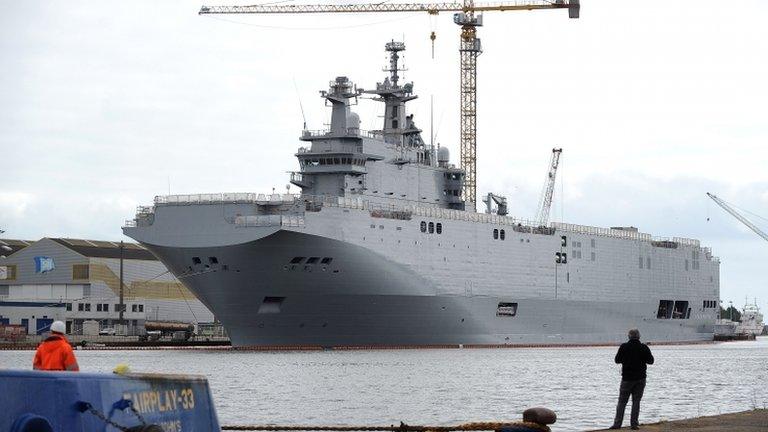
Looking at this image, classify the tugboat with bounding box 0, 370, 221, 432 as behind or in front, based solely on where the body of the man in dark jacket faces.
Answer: behind

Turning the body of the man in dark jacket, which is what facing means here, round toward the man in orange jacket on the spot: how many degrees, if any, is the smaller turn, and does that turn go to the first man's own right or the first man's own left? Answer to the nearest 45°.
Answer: approximately 135° to the first man's own left

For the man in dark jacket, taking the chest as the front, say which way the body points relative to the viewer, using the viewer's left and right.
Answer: facing away from the viewer
